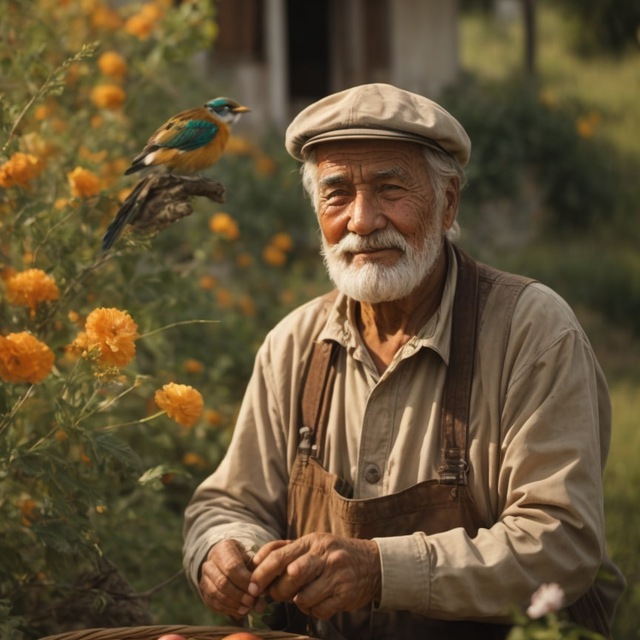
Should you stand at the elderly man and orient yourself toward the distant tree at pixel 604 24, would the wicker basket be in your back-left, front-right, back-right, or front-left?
back-left

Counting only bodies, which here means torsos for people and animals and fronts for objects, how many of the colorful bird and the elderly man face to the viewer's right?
1

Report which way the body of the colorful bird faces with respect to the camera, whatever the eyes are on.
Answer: to the viewer's right

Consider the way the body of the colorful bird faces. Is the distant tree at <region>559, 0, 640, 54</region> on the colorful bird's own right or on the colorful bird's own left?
on the colorful bird's own left

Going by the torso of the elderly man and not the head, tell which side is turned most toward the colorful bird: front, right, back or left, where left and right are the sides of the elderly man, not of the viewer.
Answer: right

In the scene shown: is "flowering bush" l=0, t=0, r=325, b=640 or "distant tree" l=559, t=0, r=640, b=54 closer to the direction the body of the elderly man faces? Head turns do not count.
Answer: the flowering bush

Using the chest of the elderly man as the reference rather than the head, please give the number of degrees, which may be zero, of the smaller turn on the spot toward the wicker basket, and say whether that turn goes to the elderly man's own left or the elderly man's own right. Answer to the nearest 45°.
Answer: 0° — they already face it

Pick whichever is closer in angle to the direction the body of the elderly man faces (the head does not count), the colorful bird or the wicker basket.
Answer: the wicker basket
